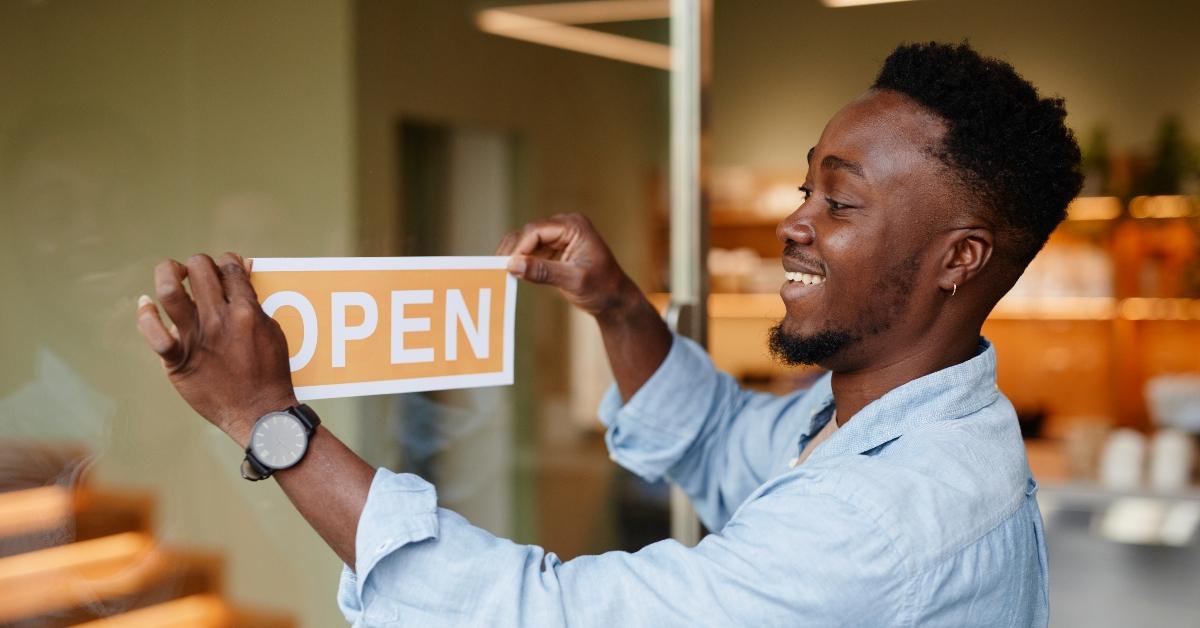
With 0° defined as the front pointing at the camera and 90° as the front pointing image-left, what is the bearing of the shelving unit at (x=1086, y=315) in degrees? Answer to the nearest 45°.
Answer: approximately 0°

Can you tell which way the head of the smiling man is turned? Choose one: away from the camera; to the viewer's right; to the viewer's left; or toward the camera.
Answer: to the viewer's left

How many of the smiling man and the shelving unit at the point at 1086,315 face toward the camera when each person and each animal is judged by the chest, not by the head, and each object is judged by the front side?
1

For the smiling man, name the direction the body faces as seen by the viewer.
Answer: to the viewer's left

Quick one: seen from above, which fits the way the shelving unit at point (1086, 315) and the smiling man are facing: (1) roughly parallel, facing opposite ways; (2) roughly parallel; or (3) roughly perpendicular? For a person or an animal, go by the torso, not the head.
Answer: roughly perpendicular
